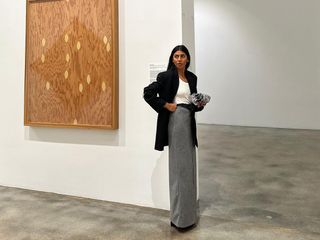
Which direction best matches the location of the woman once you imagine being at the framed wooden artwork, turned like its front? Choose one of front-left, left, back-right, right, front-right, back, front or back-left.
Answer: left

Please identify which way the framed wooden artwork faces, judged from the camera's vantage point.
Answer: facing the viewer and to the left of the viewer
